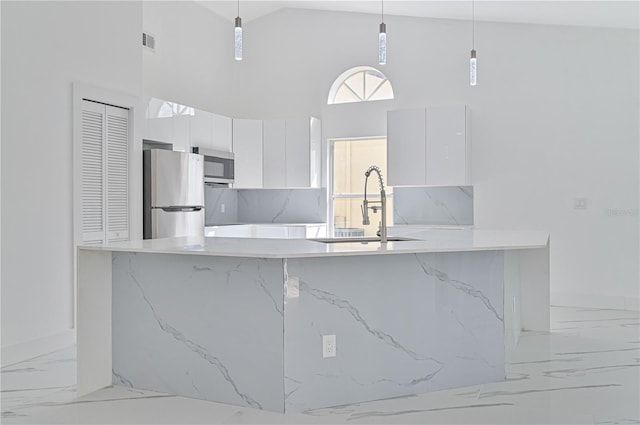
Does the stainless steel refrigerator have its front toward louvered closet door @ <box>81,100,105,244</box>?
no

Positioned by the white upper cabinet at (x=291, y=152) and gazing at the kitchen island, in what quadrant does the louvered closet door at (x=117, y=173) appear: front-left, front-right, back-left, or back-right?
front-right

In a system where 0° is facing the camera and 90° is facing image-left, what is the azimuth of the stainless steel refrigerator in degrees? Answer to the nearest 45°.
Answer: approximately 315°

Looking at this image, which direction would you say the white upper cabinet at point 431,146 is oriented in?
toward the camera

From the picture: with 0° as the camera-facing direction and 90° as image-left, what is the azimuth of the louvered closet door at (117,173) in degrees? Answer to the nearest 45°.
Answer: approximately 315°

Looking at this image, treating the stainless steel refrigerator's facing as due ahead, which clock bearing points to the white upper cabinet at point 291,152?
The white upper cabinet is roughly at 9 o'clock from the stainless steel refrigerator.

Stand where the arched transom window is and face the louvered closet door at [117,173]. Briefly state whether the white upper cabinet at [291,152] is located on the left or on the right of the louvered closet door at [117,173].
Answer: right

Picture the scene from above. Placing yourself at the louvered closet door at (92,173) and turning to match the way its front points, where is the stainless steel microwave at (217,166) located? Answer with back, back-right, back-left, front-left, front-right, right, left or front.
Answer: left

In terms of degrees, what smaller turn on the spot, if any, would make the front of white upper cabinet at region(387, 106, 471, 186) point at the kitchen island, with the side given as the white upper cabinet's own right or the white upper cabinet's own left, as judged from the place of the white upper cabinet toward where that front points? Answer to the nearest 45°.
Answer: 0° — it already faces it

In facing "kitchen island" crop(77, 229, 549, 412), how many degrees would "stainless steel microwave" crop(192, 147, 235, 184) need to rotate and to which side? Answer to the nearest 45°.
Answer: approximately 45° to its right

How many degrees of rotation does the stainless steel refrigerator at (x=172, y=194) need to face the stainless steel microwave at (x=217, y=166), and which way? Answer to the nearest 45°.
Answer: approximately 90° to its left

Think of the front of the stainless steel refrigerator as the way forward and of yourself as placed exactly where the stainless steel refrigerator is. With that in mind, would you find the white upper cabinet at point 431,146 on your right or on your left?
on your left

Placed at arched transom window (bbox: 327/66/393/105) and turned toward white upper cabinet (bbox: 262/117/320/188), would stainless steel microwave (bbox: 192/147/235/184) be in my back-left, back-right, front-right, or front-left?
front-left

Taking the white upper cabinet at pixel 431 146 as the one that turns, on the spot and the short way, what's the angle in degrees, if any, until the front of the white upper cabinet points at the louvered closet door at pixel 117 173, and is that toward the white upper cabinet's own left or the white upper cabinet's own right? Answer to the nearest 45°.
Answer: approximately 45° to the white upper cabinet's own right

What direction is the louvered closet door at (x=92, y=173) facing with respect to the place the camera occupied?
facing the viewer and to the right of the viewer

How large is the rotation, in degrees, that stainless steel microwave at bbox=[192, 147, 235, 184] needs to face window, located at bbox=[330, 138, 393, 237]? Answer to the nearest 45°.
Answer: approximately 45° to its left
